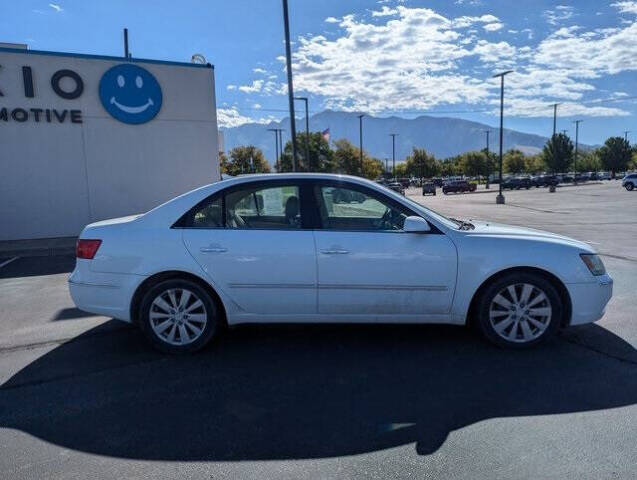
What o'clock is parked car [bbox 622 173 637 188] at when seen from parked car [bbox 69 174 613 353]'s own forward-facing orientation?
parked car [bbox 622 173 637 188] is roughly at 10 o'clock from parked car [bbox 69 174 613 353].

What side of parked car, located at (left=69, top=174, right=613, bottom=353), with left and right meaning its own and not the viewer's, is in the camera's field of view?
right

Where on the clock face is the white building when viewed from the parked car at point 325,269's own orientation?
The white building is roughly at 8 o'clock from the parked car.

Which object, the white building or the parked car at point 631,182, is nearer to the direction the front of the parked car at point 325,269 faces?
the parked car
